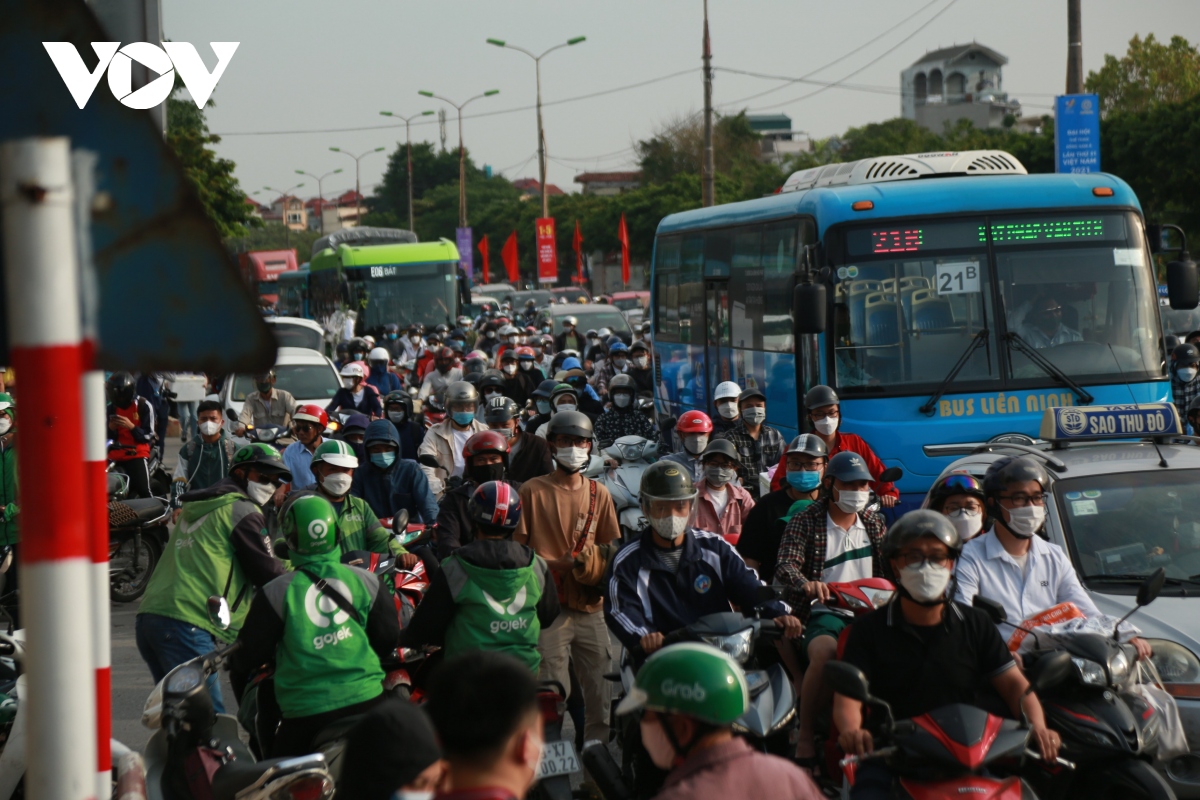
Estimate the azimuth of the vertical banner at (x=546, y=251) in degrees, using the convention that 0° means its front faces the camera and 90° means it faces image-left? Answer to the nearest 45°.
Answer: approximately 0°

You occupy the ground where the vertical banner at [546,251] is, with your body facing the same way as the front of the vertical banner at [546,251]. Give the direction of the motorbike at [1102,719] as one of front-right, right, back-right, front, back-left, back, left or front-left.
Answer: front

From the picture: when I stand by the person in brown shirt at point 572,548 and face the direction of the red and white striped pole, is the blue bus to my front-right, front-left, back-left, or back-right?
back-left

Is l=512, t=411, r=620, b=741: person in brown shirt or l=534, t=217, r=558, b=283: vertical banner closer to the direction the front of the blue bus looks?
the person in brown shirt

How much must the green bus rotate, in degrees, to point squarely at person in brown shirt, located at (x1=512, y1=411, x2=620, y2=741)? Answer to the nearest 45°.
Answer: approximately 45° to its right

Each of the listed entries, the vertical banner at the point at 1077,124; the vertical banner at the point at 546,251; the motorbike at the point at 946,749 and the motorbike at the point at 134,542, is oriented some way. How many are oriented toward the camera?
3

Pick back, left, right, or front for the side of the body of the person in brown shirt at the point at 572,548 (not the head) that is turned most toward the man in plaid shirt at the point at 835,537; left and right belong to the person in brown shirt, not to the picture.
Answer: left

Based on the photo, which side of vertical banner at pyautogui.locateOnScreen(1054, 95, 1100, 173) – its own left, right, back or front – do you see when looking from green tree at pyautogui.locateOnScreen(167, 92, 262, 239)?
right

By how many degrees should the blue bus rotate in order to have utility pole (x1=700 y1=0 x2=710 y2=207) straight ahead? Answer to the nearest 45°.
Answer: approximately 135° to its left

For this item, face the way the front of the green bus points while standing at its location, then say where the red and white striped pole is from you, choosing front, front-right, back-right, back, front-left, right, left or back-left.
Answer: front-right

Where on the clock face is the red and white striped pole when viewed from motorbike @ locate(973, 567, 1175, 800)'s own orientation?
The red and white striped pole is roughly at 2 o'clock from the motorbike.

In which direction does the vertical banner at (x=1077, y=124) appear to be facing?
toward the camera

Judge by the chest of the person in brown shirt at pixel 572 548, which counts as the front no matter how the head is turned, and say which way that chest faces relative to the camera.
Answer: toward the camera

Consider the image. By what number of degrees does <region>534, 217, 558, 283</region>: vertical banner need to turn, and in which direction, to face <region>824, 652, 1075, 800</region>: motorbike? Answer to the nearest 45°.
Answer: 0° — it already faces it

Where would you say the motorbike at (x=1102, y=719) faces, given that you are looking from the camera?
facing the viewer and to the right of the viewer

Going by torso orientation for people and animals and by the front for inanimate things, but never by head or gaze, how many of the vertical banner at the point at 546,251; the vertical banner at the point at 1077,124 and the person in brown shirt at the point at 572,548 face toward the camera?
3

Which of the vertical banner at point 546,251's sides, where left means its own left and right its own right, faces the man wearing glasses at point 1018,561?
front

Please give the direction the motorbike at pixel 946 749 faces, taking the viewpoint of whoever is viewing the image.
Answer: facing the viewer

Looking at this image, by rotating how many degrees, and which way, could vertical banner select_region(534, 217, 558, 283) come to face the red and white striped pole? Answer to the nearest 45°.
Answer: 0° — it already faces it
